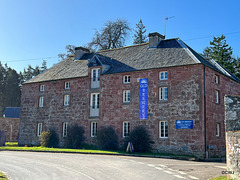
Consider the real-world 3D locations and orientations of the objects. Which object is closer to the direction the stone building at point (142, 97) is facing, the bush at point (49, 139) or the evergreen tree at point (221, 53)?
the bush

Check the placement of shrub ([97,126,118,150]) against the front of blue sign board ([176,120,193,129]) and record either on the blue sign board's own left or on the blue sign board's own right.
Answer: on the blue sign board's own right

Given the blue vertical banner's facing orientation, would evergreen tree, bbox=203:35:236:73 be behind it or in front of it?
behind

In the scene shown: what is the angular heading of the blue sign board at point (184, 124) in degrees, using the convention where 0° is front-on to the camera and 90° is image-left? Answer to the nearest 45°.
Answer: approximately 0°

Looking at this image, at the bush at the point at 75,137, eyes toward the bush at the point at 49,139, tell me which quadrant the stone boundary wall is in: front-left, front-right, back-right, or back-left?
back-left

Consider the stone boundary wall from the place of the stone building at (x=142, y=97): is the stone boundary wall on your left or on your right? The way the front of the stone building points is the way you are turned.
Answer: on your left

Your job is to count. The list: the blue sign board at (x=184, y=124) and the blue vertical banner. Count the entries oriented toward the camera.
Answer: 2

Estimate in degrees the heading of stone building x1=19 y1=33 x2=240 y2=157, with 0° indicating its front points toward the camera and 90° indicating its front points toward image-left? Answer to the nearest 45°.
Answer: approximately 45°

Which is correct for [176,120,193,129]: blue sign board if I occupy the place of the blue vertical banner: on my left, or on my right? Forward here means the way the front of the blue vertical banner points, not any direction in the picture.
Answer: on my left
